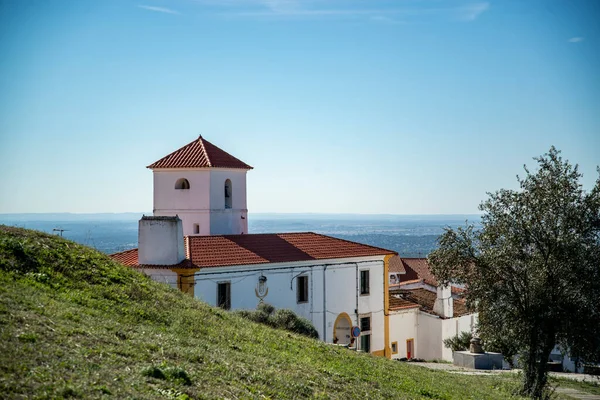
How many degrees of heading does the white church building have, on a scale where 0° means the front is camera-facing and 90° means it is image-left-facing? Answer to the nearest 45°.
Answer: approximately 315°

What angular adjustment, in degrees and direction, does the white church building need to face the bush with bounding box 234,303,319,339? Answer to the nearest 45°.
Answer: approximately 45° to its right

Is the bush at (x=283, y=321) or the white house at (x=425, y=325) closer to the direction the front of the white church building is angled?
the bush

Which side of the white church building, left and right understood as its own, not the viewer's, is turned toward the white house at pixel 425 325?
left
